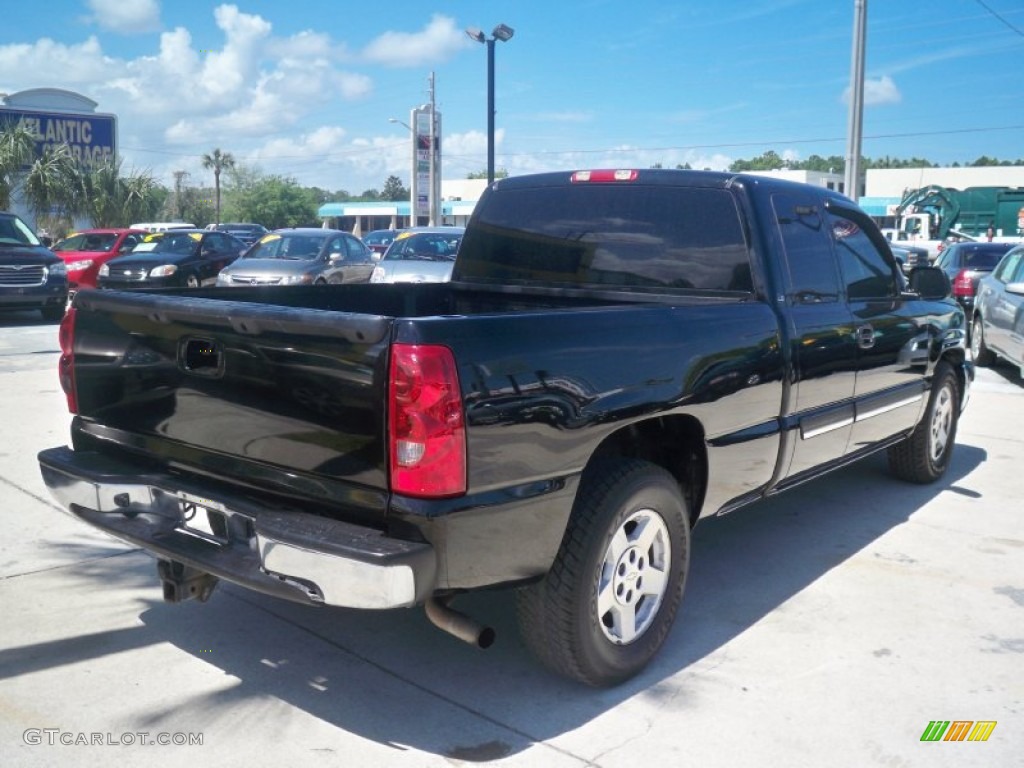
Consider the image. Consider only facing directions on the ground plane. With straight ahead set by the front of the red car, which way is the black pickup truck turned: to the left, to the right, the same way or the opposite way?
the opposite way

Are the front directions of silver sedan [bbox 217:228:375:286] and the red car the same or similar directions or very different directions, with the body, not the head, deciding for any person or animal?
same or similar directions

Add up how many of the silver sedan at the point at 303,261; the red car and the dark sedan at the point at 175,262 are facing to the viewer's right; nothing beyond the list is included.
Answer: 0

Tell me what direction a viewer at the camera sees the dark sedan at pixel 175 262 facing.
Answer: facing the viewer and to the left of the viewer

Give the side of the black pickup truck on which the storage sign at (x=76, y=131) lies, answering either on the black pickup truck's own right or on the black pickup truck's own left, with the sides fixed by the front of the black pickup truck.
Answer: on the black pickup truck's own left

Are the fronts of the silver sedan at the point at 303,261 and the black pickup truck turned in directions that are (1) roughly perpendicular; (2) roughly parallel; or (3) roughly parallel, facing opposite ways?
roughly parallel, facing opposite ways

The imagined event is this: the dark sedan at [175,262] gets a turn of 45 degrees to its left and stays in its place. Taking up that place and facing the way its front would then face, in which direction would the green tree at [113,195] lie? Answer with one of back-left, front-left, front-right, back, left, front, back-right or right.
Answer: back

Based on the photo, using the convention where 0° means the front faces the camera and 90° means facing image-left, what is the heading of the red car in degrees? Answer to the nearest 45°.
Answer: approximately 45°

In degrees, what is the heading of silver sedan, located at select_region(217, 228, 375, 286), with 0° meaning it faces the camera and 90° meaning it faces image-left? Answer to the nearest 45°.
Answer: approximately 45°

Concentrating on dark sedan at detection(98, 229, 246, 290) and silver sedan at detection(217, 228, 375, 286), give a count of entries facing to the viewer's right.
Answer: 0

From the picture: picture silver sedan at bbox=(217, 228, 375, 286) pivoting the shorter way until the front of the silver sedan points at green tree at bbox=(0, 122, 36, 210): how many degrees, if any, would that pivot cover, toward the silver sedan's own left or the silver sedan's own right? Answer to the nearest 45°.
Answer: approximately 90° to the silver sedan's own right

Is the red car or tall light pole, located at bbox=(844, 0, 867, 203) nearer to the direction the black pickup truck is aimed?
the tall light pole

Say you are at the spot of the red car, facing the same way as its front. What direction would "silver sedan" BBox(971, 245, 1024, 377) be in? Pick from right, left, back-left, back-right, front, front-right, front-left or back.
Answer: left
